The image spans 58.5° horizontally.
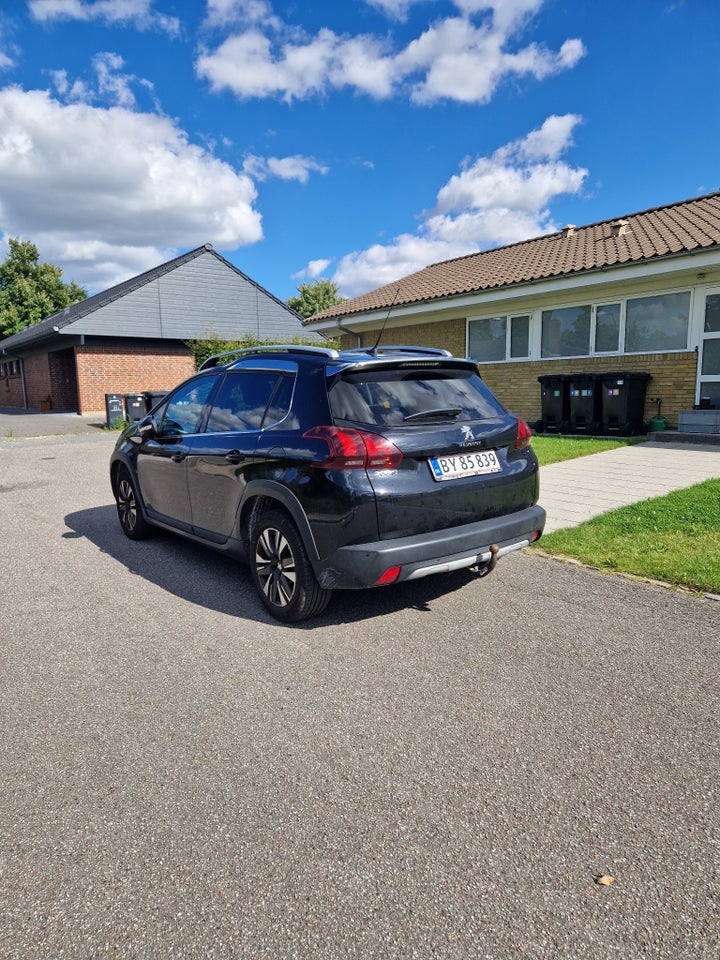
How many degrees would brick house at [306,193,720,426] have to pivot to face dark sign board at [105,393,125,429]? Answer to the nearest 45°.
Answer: approximately 45° to its right

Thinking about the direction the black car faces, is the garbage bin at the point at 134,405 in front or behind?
in front

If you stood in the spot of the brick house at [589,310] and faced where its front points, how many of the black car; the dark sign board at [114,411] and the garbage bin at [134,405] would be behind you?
0

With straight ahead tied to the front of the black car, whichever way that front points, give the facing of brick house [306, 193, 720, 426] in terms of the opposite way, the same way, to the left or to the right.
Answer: to the left

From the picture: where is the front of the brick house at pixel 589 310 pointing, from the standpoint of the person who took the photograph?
facing the viewer and to the left of the viewer

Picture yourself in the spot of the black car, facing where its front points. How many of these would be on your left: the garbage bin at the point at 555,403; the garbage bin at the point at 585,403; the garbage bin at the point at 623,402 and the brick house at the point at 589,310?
0

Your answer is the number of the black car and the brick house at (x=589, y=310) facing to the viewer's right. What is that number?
0

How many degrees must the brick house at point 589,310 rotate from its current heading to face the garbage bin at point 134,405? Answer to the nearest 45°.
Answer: approximately 45° to its right

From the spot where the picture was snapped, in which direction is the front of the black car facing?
facing away from the viewer and to the left of the viewer

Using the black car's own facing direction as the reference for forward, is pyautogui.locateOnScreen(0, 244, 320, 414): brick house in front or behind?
in front

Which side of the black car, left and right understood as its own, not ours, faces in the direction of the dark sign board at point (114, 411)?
front
